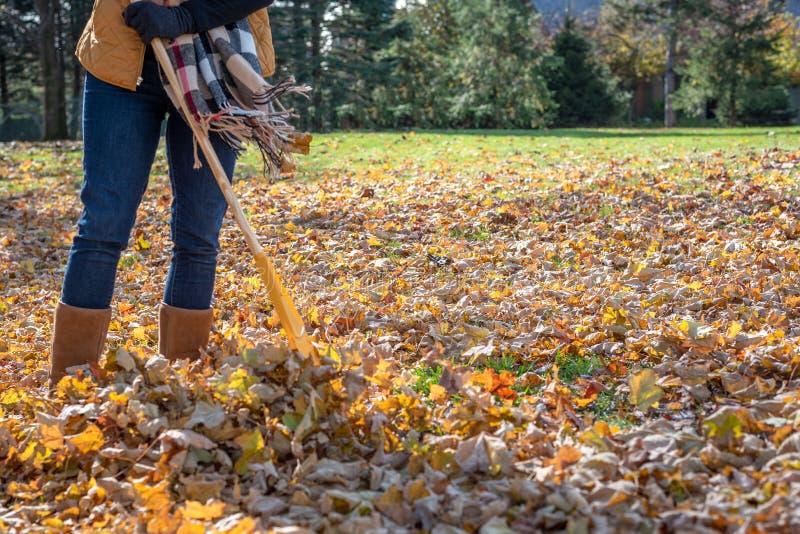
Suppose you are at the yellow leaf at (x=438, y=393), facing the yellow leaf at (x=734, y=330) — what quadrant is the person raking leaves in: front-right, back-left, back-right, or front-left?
back-left

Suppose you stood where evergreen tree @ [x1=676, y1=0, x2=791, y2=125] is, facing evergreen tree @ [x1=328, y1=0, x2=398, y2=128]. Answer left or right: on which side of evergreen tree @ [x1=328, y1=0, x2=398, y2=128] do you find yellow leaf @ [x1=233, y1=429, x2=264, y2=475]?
left

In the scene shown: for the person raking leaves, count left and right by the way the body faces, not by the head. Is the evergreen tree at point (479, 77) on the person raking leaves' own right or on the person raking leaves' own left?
on the person raking leaves' own left

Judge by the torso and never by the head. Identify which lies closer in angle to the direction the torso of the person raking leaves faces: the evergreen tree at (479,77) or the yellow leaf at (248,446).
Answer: the yellow leaf

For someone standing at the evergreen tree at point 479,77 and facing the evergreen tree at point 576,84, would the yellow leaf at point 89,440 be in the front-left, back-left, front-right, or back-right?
back-right

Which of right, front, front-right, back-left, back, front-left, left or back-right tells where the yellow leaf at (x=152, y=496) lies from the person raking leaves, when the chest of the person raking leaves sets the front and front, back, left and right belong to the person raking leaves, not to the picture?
front-right

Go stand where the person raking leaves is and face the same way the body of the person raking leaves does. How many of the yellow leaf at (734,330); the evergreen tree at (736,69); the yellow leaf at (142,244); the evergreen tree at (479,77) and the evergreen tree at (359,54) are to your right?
0

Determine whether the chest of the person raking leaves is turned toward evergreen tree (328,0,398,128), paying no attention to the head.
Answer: no

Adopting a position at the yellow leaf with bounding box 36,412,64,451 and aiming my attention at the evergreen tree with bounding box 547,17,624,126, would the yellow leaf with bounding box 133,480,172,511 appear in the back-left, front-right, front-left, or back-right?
back-right

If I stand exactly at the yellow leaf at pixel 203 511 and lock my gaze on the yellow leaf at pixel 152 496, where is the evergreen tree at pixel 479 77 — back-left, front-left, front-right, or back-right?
front-right

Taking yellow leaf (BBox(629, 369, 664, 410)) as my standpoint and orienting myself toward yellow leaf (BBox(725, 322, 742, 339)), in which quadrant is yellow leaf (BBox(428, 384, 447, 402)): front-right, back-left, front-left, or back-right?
back-left

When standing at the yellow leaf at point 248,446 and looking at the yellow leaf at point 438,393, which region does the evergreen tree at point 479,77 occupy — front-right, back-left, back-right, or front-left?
front-left

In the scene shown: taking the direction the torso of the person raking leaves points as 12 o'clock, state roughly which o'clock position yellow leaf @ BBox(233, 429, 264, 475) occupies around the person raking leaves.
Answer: The yellow leaf is roughly at 1 o'clock from the person raking leaves.

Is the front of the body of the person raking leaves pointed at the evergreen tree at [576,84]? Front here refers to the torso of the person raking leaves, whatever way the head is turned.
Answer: no
